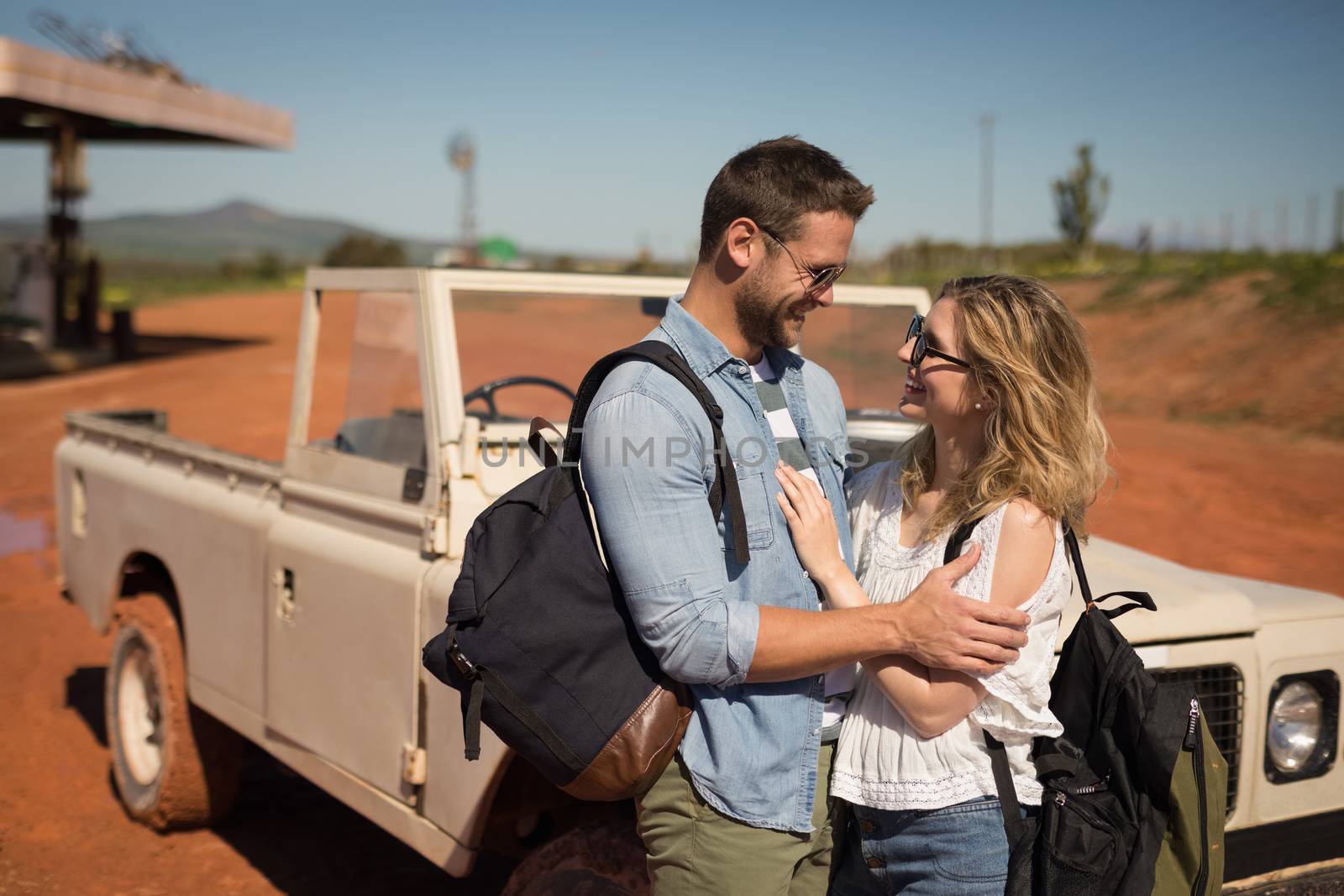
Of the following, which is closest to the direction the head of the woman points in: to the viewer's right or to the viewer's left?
to the viewer's left

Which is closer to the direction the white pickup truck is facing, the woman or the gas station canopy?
the woman

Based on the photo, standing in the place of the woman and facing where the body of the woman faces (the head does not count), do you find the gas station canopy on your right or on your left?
on your right
